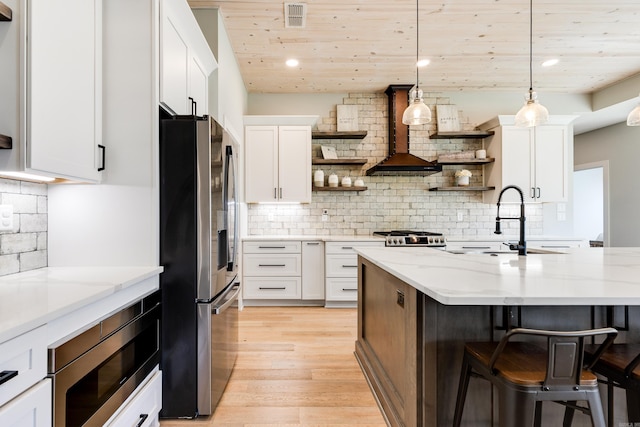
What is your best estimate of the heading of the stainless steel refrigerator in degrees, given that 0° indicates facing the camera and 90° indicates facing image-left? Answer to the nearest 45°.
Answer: approximately 270°

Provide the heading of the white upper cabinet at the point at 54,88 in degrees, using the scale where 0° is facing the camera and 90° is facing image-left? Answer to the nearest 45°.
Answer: approximately 315°

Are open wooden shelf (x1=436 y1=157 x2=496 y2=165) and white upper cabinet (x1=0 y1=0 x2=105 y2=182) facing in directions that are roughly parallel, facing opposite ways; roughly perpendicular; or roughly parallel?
roughly perpendicular

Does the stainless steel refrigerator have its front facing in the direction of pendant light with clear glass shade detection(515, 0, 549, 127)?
yes

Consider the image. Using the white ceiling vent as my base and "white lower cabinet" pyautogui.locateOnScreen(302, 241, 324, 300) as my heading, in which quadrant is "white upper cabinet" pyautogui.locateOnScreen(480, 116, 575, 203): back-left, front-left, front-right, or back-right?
front-right

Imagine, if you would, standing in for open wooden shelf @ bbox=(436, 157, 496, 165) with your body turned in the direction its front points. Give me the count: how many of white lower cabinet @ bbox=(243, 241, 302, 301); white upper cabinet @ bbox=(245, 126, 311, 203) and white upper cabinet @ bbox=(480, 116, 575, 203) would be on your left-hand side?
1

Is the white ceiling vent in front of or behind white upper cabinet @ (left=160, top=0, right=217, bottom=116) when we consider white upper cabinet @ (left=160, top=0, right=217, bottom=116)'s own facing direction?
in front

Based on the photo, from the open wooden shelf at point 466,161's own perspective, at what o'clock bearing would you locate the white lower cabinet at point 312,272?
The white lower cabinet is roughly at 2 o'clock from the open wooden shelf.

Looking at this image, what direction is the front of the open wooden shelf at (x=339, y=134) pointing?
toward the camera

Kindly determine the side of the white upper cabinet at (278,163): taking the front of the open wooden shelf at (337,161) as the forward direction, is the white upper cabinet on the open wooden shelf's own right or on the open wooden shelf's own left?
on the open wooden shelf's own right

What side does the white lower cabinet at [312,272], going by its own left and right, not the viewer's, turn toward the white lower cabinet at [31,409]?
front

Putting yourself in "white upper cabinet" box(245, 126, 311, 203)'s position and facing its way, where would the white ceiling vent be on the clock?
The white ceiling vent is roughly at 12 o'clock from the white upper cabinet.

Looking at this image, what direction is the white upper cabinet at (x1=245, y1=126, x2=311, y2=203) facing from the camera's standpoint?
toward the camera

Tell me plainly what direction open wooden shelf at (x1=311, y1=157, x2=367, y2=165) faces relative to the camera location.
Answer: facing the viewer

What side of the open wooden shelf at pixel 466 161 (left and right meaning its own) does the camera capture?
front
